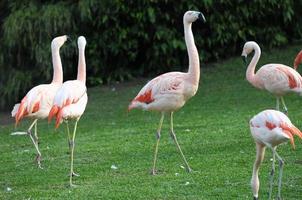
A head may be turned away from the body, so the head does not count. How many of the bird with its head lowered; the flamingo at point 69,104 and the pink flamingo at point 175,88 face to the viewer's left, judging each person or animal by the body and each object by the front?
1

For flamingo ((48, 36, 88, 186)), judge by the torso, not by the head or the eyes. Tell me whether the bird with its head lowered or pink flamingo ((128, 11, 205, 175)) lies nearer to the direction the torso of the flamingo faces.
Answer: the pink flamingo

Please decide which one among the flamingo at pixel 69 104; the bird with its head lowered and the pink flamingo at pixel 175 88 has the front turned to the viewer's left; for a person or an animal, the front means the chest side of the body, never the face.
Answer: the bird with its head lowered

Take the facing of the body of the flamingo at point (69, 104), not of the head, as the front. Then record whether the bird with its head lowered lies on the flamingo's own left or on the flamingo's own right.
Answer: on the flamingo's own right

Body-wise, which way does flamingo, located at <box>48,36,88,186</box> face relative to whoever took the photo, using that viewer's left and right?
facing away from the viewer and to the right of the viewer

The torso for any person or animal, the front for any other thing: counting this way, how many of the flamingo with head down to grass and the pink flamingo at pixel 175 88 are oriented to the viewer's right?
1

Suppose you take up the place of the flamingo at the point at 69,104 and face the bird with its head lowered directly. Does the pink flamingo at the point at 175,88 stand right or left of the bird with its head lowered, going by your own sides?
left

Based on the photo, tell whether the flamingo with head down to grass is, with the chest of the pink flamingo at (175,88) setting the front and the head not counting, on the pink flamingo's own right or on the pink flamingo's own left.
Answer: on the pink flamingo's own right

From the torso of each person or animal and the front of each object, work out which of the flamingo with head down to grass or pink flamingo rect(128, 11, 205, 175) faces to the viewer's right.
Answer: the pink flamingo

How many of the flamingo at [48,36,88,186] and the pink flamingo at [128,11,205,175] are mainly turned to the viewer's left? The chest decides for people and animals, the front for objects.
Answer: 0

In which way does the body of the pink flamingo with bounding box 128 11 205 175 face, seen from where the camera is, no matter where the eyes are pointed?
to the viewer's right

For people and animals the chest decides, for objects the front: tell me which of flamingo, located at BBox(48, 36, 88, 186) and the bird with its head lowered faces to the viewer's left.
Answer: the bird with its head lowered

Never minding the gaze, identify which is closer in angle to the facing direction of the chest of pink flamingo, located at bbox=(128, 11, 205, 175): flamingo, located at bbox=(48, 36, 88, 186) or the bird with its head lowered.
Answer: the bird with its head lowered

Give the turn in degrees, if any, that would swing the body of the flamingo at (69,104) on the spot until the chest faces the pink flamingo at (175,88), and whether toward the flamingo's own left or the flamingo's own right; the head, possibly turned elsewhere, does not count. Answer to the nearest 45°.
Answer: approximately 45° to the flamingo's own right

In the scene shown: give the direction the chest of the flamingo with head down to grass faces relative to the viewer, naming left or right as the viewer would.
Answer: facing to the left of the viewer

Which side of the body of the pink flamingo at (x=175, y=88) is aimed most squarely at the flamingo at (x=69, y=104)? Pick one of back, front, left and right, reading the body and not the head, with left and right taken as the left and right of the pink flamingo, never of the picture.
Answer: back
